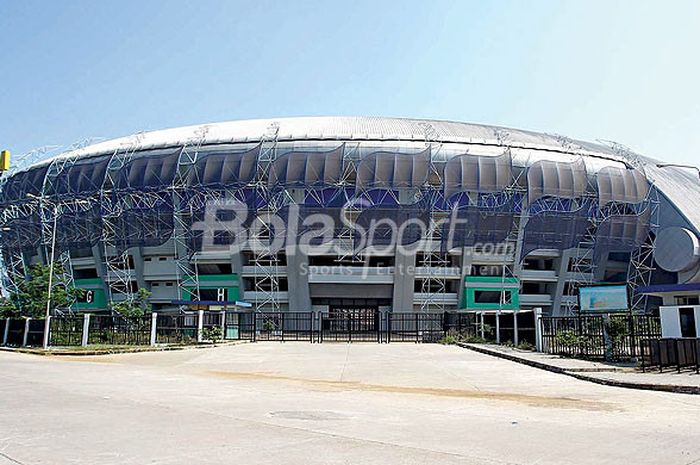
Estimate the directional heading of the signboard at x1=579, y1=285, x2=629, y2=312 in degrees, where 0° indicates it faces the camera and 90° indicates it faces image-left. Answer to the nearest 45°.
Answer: approximately 0°

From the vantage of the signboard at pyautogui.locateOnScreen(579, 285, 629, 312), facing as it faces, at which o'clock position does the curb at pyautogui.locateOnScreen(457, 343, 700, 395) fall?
The curb is roughly at 12 o'clock from the signboard.

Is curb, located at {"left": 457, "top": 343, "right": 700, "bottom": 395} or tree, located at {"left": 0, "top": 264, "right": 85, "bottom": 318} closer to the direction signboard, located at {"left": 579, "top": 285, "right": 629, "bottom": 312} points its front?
the curb

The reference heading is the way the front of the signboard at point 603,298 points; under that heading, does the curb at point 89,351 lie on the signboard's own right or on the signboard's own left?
on the signboard's own right

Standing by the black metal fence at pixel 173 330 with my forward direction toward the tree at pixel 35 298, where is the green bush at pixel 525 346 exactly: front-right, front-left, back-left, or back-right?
back-left

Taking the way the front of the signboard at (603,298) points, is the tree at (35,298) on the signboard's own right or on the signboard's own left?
on the signboard's own right

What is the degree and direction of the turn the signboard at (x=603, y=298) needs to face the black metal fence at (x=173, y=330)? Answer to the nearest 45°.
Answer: approximately 90° to its right

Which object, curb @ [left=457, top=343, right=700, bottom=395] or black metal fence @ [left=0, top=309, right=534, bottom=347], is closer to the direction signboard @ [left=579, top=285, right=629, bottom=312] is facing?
the curb

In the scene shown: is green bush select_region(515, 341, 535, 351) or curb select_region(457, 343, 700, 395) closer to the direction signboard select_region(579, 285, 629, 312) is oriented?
the curb

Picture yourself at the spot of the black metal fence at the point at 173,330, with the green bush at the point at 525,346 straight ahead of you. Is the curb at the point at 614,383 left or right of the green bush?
right
